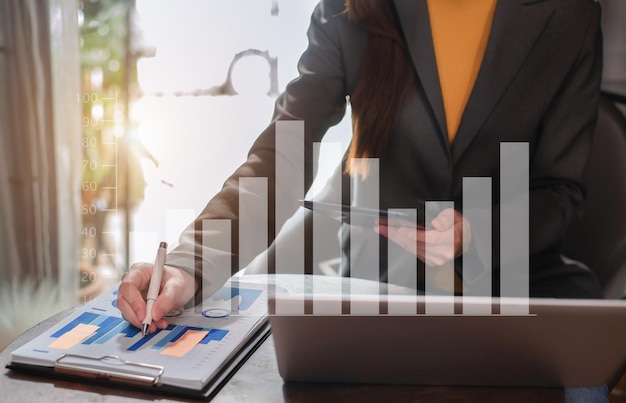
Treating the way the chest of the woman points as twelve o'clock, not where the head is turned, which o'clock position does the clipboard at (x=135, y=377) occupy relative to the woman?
The clipboard is roughly at 1 o'clock from the woman.

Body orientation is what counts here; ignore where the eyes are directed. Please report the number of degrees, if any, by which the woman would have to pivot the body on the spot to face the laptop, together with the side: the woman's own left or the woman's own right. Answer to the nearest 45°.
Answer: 0° — they already face it

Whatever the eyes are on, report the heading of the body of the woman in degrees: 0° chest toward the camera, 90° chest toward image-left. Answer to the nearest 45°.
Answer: approximately 0°
